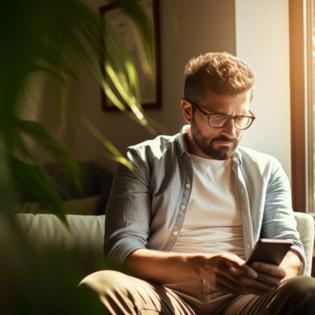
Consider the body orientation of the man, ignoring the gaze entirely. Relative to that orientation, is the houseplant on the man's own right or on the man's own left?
on the man's own right

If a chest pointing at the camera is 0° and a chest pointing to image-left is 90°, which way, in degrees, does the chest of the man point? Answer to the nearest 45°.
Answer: approximately 315°

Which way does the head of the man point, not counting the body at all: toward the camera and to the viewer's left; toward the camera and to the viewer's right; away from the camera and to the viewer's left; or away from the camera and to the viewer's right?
toward the camera and to the viewer's right
